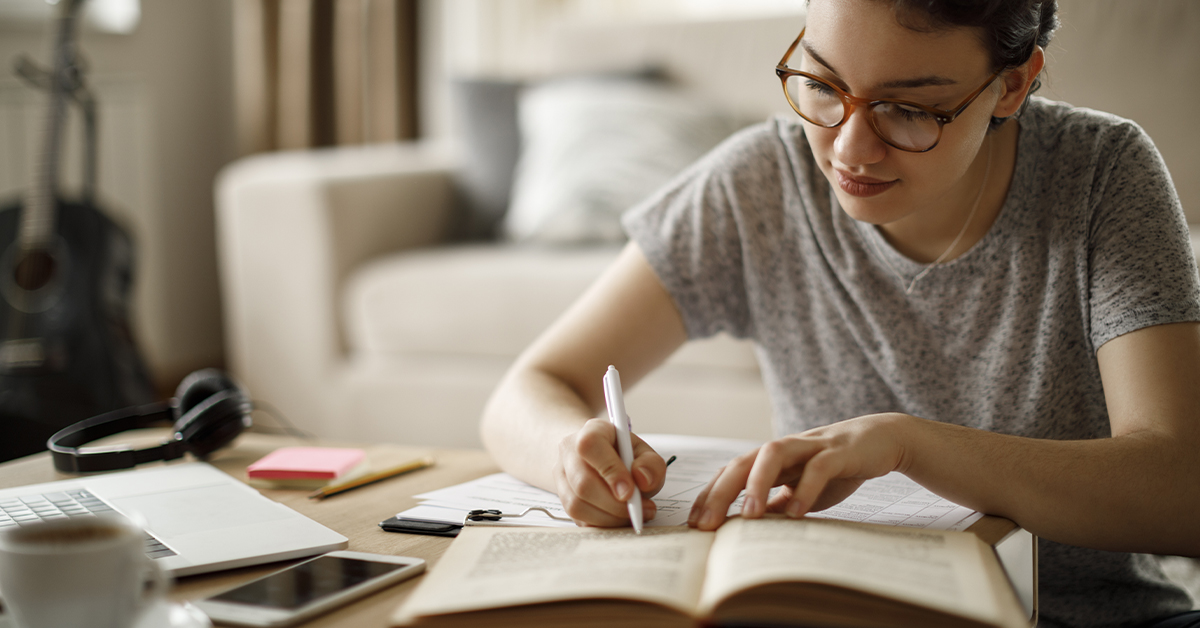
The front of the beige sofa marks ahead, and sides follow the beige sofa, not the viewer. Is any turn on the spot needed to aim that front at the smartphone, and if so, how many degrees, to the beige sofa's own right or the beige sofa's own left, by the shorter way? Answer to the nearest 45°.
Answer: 0° — it already faces it

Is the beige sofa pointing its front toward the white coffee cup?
yes

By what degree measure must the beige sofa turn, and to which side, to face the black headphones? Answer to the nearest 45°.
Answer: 0° — it already faces it

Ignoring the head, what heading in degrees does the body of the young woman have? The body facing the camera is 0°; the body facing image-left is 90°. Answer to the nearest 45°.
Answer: approximately 45°

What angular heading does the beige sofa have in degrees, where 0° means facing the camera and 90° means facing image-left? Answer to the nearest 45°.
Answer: approximately 0°
